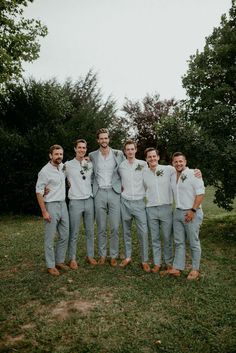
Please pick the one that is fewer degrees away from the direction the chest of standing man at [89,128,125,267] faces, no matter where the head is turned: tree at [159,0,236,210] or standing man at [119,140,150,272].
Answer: the standing man

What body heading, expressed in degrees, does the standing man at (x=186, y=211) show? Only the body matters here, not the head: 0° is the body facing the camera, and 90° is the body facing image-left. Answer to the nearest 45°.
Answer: approximately 45°

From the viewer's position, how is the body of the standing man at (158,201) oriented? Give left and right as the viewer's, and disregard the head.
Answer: facing the viewer

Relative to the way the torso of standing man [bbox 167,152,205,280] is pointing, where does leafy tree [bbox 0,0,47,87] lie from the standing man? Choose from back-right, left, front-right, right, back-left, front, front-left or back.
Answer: right

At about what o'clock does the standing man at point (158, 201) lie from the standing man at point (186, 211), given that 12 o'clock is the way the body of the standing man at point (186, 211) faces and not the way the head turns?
the standing man at point (158, 201) is roughly at 2 o'clock from the standing man at point (186, 211).

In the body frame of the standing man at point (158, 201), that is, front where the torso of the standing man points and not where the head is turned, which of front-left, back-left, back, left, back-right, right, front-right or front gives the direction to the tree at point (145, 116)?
back

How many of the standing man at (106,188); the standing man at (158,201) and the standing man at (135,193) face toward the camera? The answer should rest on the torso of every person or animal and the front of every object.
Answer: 3

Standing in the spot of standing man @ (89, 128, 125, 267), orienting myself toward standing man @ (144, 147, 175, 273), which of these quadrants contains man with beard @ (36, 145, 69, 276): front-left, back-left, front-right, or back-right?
back-right

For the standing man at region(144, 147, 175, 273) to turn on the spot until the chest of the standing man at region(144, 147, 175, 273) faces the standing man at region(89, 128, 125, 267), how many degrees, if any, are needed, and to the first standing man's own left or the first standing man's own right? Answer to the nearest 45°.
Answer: approximately 90° to the first standing man's own right

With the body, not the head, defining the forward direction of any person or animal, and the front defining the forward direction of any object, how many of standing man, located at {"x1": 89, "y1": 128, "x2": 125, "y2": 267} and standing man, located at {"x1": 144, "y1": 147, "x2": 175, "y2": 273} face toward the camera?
2

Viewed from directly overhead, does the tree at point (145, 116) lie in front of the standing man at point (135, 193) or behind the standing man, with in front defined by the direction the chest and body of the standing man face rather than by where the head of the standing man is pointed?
behind

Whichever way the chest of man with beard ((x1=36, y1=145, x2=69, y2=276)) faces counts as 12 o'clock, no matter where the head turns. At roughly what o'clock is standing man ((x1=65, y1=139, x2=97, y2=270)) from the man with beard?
The standing man is roughly at 10 o'clock from the man with beard.
